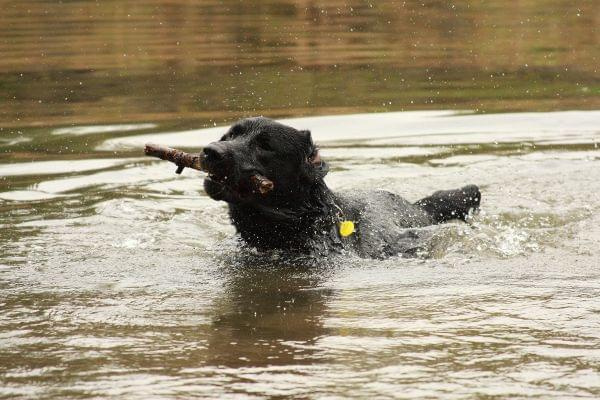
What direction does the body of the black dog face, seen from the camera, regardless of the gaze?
to the viewer's left
